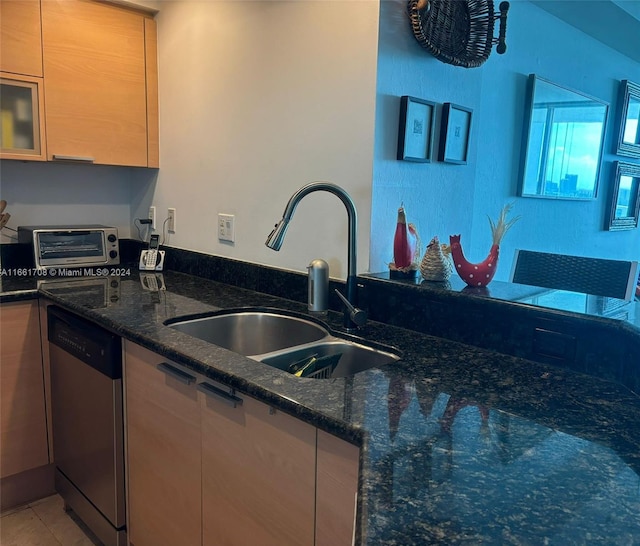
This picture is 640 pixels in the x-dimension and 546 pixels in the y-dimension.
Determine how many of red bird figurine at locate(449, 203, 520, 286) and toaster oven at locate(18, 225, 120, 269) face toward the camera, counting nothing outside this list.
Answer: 1

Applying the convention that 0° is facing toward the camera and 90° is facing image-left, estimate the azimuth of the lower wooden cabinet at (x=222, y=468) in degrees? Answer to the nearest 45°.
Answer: approximately 45°

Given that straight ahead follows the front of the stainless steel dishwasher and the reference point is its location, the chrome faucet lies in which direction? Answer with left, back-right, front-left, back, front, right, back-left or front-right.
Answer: left

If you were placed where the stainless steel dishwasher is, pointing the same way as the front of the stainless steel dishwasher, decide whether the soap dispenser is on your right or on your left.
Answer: on your left

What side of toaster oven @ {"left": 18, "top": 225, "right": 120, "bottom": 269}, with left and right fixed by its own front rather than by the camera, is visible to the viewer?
front

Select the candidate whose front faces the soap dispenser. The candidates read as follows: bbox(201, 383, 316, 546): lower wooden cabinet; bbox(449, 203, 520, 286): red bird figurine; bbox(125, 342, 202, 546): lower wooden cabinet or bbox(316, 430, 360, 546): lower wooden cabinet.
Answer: the red bird figurine

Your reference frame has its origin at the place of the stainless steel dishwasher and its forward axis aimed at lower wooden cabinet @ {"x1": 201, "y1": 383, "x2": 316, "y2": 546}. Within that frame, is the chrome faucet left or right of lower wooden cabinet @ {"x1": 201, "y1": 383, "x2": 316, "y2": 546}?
left

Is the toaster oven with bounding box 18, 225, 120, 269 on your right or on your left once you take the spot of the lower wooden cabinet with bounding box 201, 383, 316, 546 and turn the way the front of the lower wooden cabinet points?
on your right

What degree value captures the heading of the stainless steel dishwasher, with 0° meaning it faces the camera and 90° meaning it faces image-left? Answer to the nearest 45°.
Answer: approximately 45°

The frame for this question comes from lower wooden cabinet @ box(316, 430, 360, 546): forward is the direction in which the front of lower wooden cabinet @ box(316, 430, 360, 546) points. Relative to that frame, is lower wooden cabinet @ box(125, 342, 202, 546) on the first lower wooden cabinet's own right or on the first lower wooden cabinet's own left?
on the first lower wooden cabinet's own right

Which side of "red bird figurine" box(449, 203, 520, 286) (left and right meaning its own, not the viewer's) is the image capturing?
left

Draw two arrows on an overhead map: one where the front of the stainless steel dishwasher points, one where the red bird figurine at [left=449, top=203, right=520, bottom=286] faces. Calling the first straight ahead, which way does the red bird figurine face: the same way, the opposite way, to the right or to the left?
to the right

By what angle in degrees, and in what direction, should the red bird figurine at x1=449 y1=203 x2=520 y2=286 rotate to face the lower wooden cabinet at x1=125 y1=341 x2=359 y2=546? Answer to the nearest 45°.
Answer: approximately 45° to its left

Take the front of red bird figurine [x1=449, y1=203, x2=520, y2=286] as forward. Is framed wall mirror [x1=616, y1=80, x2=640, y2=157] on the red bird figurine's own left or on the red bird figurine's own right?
on the red bird figurine's own right

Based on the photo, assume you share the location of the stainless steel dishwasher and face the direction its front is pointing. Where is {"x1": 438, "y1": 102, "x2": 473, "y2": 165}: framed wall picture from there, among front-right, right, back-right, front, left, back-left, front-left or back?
back-left

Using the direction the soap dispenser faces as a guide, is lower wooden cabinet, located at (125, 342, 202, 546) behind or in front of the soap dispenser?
in front
